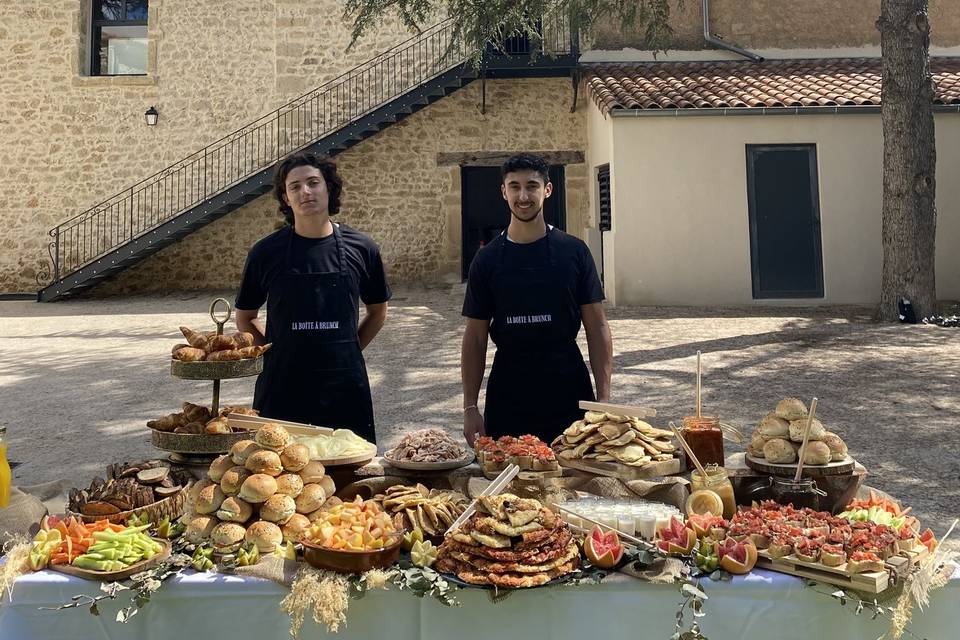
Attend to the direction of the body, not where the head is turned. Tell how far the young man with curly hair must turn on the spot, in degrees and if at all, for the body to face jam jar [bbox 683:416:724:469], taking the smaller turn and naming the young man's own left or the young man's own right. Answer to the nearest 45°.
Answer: approximately 45° to the young man's own left

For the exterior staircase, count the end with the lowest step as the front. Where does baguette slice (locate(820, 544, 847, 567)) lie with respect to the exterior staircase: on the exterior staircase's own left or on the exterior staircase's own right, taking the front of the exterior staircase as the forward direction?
on the exterior staircase's own left

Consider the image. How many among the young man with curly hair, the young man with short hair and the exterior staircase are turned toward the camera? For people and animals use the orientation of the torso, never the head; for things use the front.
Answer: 2

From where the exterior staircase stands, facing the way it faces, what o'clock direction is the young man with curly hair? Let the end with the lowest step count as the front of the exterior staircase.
The young man with curly hair is roughly at 9 o'clock from the exterior staircase.

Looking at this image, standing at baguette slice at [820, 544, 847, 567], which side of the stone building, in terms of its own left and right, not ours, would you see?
front

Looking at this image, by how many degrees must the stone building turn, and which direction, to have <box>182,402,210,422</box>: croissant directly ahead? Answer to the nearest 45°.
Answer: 0° — it already faces it

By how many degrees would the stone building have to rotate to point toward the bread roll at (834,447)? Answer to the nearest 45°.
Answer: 0° — it already faces it

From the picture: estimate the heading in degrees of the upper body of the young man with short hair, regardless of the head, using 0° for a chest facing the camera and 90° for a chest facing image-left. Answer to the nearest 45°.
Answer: approximately 0°

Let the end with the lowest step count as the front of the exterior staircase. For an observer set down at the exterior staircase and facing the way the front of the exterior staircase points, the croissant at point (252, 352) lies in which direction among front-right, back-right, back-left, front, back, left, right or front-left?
left

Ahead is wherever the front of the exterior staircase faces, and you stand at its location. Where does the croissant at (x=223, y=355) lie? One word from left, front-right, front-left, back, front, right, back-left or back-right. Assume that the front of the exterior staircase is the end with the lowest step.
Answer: left
